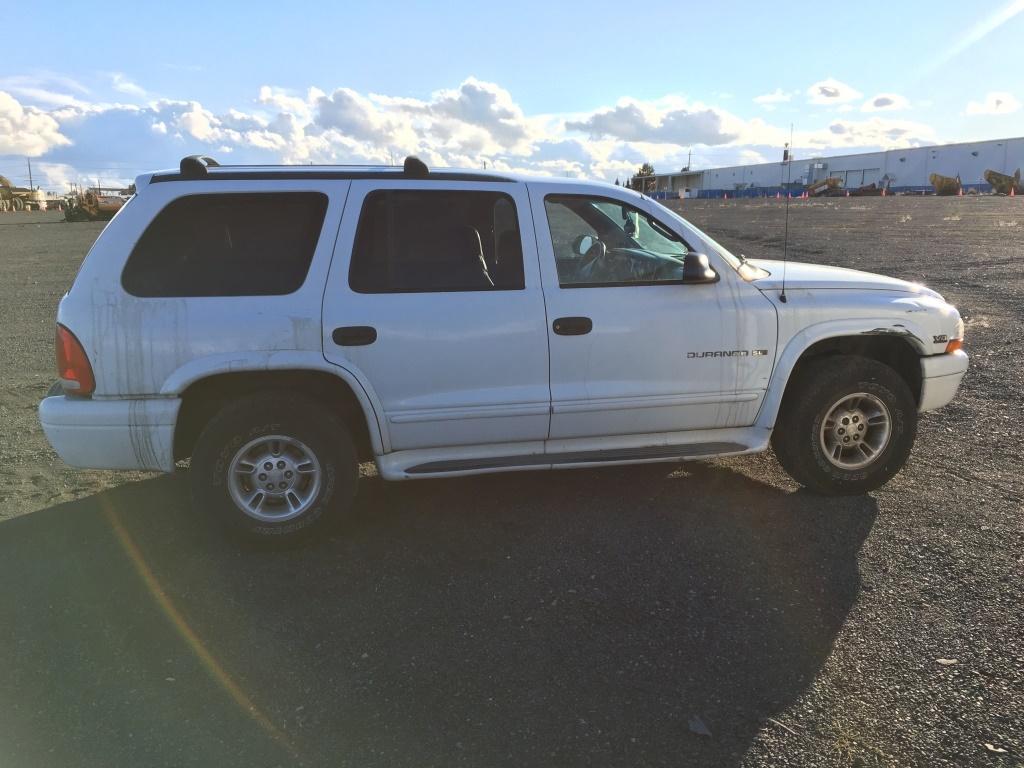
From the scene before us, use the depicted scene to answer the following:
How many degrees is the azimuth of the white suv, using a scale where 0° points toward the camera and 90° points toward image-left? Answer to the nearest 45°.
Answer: approximately 270°
